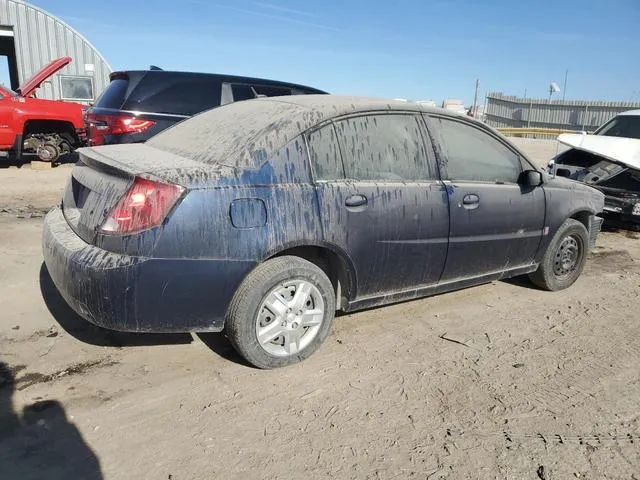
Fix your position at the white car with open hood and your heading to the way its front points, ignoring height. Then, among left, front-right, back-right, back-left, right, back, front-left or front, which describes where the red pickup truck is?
front-right

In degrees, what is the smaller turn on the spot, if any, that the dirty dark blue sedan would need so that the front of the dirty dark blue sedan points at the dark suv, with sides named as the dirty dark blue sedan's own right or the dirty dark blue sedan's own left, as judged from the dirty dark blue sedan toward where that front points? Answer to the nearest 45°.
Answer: approximately 90° to the dirty dark blue sedan's own left

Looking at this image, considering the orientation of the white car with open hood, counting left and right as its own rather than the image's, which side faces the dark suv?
front

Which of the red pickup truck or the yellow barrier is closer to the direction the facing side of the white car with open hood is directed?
the red pickup truck

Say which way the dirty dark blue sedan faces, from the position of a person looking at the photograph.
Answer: facing away from the viewer and to the right of the viewer

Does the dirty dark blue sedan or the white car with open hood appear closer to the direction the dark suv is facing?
the white car with open hood

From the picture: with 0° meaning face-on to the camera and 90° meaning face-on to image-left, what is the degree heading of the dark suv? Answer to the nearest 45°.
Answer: approximately 225°

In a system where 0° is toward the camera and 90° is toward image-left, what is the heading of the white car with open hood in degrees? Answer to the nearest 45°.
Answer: approximately 45°

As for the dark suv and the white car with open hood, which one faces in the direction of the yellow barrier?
the dark suv
